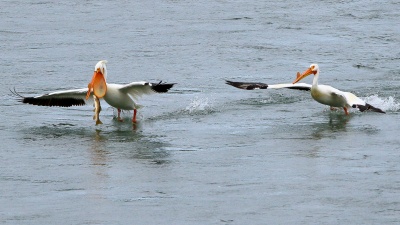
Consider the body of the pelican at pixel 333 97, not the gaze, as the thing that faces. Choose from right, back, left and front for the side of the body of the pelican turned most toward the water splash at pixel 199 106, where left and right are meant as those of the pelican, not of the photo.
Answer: front

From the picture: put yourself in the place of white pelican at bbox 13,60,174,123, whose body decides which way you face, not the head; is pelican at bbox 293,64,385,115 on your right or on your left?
on your left

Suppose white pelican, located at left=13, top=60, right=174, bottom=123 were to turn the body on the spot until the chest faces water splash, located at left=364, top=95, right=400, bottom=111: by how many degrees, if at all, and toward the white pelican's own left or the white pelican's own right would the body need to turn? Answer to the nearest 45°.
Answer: approximately 135° to the white pelican's own left

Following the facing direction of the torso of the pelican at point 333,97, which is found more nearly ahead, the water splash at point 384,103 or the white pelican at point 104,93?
the white pelican

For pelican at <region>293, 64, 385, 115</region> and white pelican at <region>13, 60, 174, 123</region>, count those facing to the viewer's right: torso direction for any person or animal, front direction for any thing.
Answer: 0

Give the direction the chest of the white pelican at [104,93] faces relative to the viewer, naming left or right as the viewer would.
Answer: facing the viewer and to the left of the viewer

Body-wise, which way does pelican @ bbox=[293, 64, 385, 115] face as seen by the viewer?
to the viewer's left
